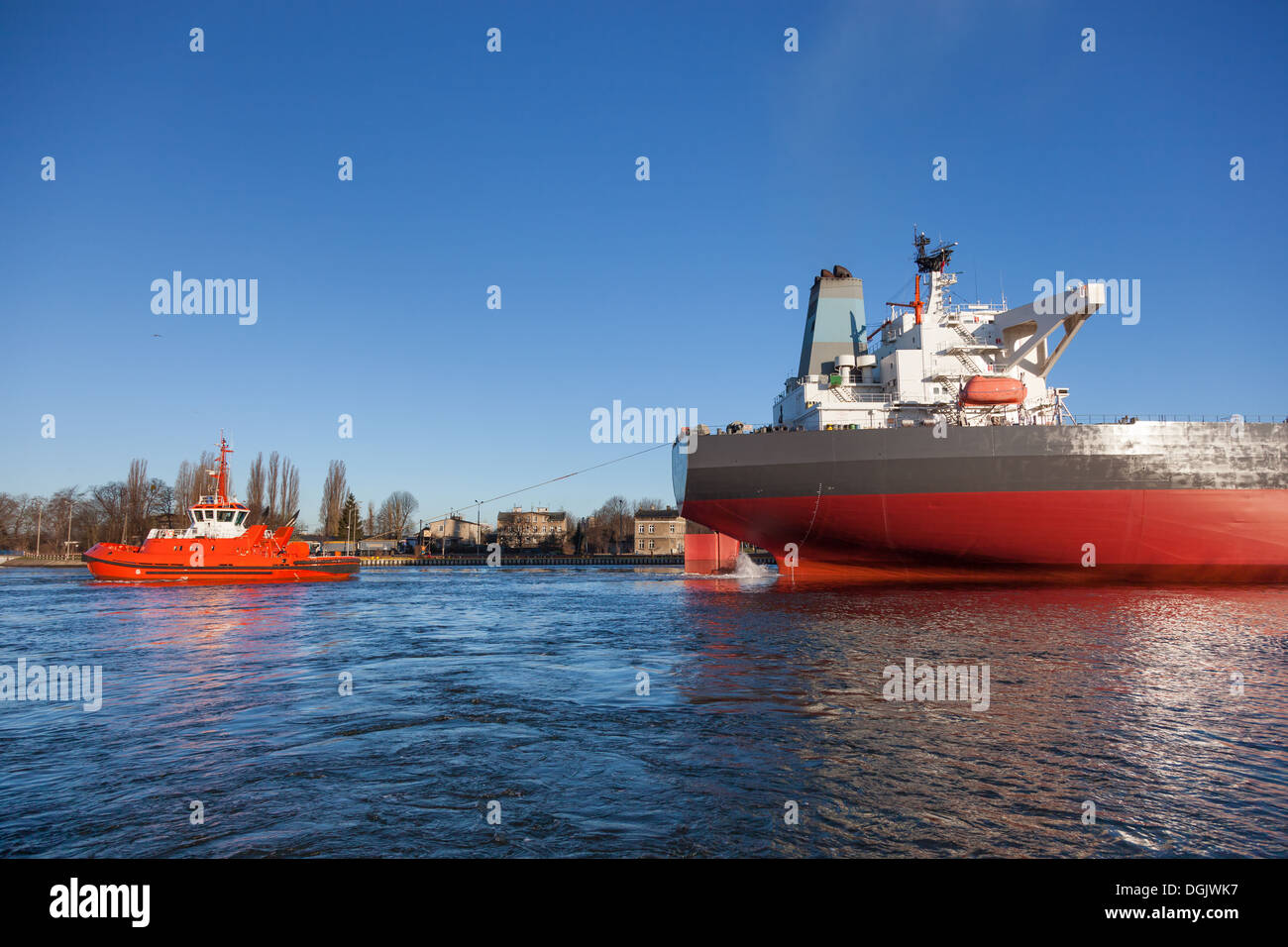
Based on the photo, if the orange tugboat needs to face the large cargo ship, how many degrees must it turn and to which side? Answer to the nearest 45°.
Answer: approximately 135° to its left

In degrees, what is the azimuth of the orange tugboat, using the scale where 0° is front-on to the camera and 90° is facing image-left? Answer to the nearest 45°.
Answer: approximately 90°
